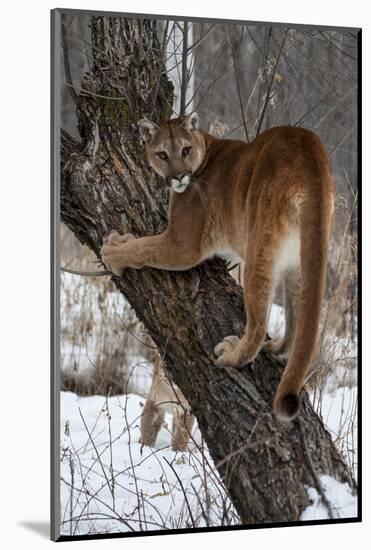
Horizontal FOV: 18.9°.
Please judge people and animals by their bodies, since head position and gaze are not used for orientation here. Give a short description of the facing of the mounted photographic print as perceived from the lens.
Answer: facing the viewer and to the right of the viewer
